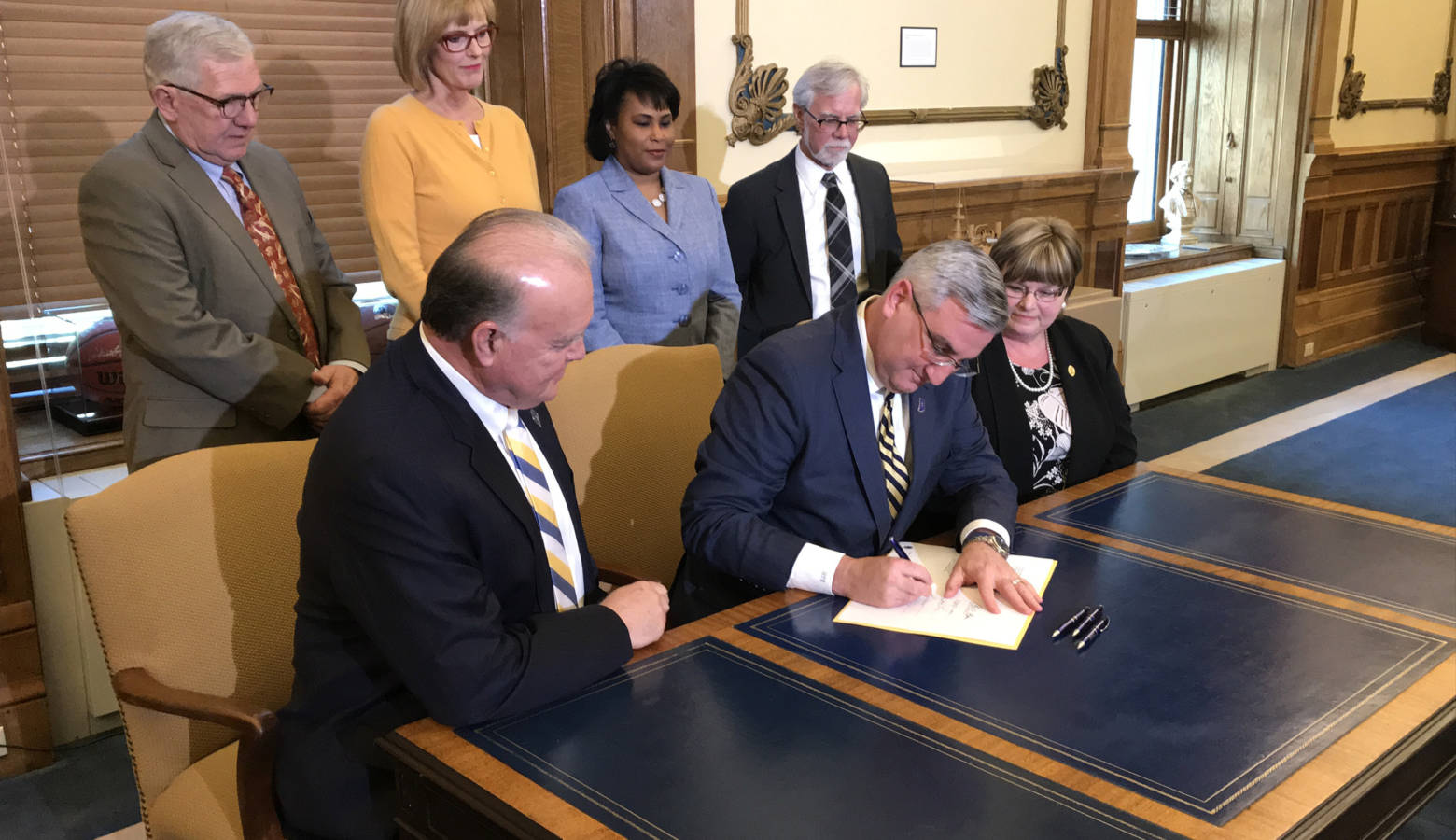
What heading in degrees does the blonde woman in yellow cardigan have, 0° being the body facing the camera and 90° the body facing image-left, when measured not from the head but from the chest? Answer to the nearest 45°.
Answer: approximately 315°

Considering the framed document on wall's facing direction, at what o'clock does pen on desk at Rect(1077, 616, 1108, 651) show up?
The pen on desk is roughly at 12 o'clock from the framed document on wall.

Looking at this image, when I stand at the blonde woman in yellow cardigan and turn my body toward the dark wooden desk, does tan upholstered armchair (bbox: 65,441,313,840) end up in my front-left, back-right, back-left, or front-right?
front-right

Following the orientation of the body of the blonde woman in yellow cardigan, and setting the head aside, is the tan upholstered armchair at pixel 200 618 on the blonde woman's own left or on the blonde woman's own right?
on the blonde woman's own right

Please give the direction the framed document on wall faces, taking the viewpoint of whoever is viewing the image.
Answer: facing the viewer

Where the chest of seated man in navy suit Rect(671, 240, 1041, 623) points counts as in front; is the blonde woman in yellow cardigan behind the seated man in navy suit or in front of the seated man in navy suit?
behind

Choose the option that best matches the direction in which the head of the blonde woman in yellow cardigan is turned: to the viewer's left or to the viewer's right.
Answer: to the viewer's right

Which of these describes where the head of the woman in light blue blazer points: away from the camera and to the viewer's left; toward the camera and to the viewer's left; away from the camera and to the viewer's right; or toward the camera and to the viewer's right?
toward the camera and to the viewer's right

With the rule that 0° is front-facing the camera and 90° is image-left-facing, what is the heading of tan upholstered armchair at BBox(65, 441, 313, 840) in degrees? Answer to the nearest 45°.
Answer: approximately 315°

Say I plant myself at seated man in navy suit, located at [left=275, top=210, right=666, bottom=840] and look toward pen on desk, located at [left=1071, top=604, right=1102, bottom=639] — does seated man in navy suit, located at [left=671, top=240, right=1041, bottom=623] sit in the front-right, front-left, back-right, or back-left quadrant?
front-left

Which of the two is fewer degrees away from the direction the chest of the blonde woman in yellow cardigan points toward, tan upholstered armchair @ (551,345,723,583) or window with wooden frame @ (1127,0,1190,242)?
the tan upholstered armchair

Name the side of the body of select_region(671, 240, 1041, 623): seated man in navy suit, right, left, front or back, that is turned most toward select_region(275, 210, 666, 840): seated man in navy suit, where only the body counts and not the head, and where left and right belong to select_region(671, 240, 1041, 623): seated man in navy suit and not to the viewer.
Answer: right
